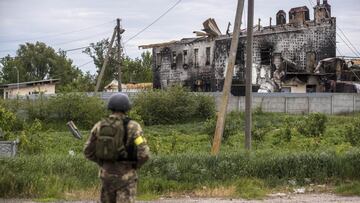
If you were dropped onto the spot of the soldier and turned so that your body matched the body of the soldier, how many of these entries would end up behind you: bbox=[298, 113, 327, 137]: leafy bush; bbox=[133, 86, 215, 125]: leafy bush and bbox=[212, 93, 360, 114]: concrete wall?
0

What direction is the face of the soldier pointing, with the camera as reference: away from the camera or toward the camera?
away from the camera

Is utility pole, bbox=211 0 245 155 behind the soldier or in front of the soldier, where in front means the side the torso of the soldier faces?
in front

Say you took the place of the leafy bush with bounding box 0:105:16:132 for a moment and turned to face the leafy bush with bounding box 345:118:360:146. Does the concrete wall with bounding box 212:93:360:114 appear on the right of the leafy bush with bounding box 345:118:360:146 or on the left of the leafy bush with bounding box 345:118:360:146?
left

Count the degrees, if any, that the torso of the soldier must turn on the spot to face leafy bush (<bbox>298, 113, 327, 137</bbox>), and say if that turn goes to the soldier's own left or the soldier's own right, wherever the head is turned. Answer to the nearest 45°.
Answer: approximately 45° to the soldier's own right

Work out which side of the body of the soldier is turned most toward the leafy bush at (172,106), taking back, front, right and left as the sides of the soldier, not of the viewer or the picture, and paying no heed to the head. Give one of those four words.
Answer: front

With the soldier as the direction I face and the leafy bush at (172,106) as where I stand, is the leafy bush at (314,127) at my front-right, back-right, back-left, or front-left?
front-left

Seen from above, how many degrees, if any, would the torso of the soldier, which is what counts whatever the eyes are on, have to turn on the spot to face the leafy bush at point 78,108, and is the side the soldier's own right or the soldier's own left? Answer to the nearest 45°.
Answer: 0° — they already face it

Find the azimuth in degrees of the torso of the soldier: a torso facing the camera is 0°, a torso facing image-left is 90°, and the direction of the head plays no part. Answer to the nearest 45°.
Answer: approximately 180°

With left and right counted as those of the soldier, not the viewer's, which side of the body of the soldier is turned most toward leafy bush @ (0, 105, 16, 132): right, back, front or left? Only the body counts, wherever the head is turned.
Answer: front

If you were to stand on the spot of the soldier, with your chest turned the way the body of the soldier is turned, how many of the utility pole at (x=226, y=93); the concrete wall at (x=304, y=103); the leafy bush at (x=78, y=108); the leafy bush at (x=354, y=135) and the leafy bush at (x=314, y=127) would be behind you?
0

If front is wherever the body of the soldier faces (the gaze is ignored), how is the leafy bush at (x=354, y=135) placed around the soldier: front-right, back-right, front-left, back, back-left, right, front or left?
front-right
